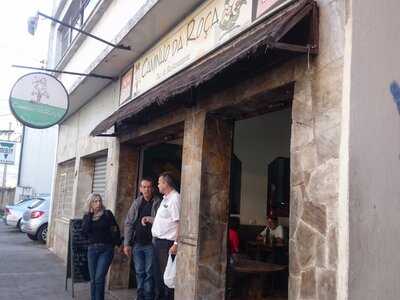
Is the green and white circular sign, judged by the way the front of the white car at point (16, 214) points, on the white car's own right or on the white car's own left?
on the white car's own right

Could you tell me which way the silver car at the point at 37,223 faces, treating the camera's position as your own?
facing away from the viewer and to the right of the viewer

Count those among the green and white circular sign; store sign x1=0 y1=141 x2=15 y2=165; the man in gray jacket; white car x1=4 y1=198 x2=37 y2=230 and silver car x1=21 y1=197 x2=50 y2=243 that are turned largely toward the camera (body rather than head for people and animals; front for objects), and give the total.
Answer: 3

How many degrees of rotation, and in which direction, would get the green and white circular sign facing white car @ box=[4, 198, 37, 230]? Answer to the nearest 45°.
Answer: approximately 180°

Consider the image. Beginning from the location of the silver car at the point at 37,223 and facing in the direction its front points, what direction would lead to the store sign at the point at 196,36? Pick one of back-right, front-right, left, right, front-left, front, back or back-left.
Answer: back-right

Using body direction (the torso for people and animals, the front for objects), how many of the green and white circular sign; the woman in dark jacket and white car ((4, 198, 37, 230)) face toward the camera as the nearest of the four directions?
2

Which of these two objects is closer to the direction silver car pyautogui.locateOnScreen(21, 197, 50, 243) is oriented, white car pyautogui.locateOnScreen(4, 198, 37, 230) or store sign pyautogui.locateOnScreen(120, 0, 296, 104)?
the white car
